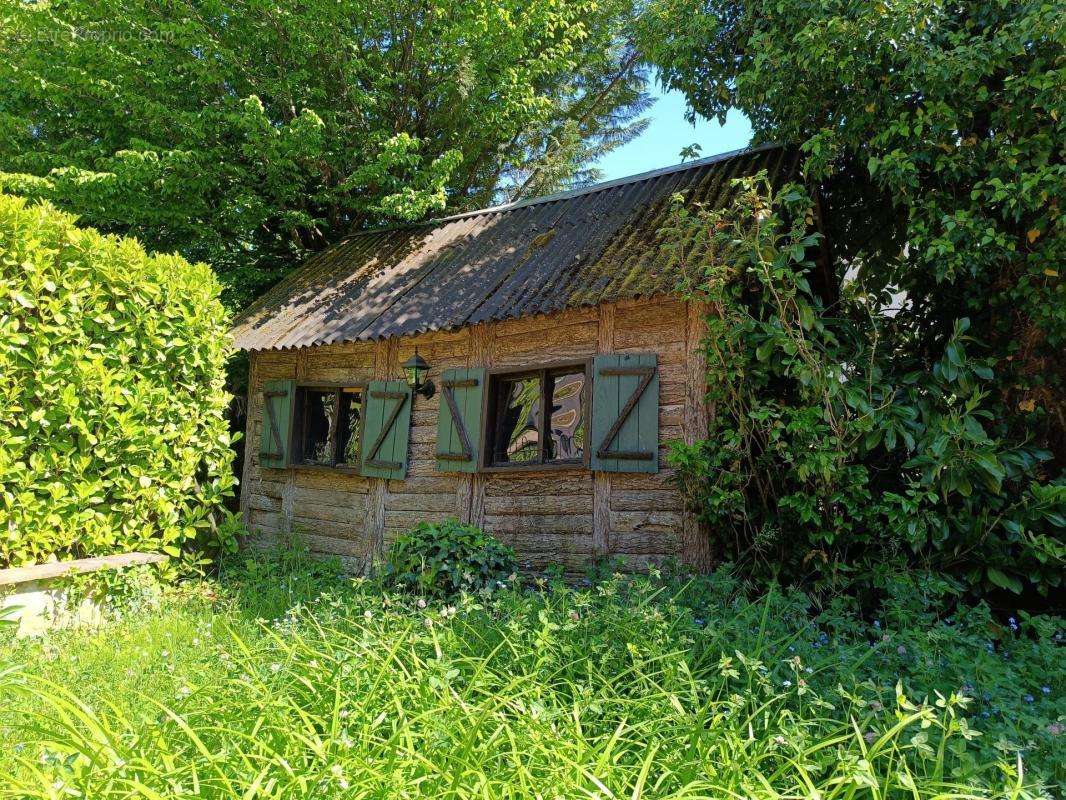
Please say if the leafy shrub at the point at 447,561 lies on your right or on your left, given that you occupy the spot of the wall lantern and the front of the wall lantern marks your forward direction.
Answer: on your left

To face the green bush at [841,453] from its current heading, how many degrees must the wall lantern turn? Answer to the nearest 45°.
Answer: approximately 90° to its left

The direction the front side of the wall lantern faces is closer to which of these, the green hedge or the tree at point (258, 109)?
the green hedge

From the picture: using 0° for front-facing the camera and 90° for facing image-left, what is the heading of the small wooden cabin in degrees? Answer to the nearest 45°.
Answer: approximately 45°

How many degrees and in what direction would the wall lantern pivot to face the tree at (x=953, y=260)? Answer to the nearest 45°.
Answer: approximately 90° to its left

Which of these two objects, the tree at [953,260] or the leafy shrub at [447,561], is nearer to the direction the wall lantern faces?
the leafy shrub

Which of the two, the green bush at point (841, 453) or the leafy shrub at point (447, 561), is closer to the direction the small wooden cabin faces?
the leafy shrub

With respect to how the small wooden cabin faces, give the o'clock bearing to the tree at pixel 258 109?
The tree is roughly at 3 o'clock from the small wooden cabin.

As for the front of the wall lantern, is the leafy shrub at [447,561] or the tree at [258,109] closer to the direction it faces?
the leafy shrub

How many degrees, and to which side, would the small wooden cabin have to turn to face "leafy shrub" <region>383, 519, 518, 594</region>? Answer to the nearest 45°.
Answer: approximately 45° to its left

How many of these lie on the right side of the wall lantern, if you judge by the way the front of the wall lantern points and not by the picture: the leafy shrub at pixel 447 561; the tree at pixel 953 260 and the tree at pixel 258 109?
1

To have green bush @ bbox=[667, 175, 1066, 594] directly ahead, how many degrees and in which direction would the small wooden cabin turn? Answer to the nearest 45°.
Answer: approximately 90° to its left

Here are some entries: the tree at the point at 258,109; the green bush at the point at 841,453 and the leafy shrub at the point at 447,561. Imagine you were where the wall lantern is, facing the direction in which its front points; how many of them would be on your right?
1
